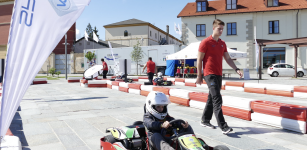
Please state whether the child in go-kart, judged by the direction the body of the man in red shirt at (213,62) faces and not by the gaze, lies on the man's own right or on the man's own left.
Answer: on the man's own right

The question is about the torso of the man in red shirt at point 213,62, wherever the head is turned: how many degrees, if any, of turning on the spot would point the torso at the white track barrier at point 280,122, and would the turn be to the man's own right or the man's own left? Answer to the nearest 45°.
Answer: approximately 45° to the man's own left

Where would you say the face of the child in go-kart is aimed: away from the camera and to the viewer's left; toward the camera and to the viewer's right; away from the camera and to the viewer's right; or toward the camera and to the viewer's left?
toward the camera and to the viewer's right

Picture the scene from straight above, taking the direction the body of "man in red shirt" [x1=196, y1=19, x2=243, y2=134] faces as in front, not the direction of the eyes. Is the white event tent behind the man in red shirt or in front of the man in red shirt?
behind

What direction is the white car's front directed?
to the viewer's right

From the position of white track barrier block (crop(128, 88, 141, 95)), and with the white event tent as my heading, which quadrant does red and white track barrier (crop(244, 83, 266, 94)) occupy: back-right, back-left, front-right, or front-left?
front-right

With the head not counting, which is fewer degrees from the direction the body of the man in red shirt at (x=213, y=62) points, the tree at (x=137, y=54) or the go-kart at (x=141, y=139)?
the go-kart

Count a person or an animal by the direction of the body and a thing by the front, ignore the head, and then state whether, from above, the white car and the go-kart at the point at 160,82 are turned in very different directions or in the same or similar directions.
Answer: same or similar directions

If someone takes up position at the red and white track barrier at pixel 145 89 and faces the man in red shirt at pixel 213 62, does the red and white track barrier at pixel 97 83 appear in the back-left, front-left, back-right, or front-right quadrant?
back-right
